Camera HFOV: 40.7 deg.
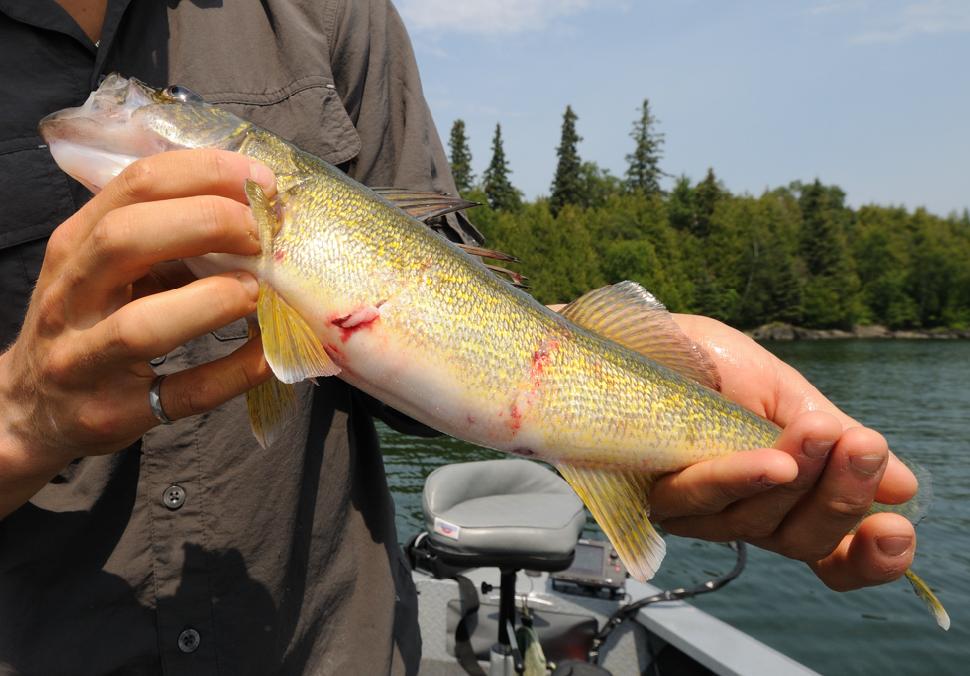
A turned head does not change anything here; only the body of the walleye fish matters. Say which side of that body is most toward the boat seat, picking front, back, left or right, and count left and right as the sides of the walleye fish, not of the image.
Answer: right

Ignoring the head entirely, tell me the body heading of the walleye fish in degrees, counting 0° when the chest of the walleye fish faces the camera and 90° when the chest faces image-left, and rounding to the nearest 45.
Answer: approximately 90°
